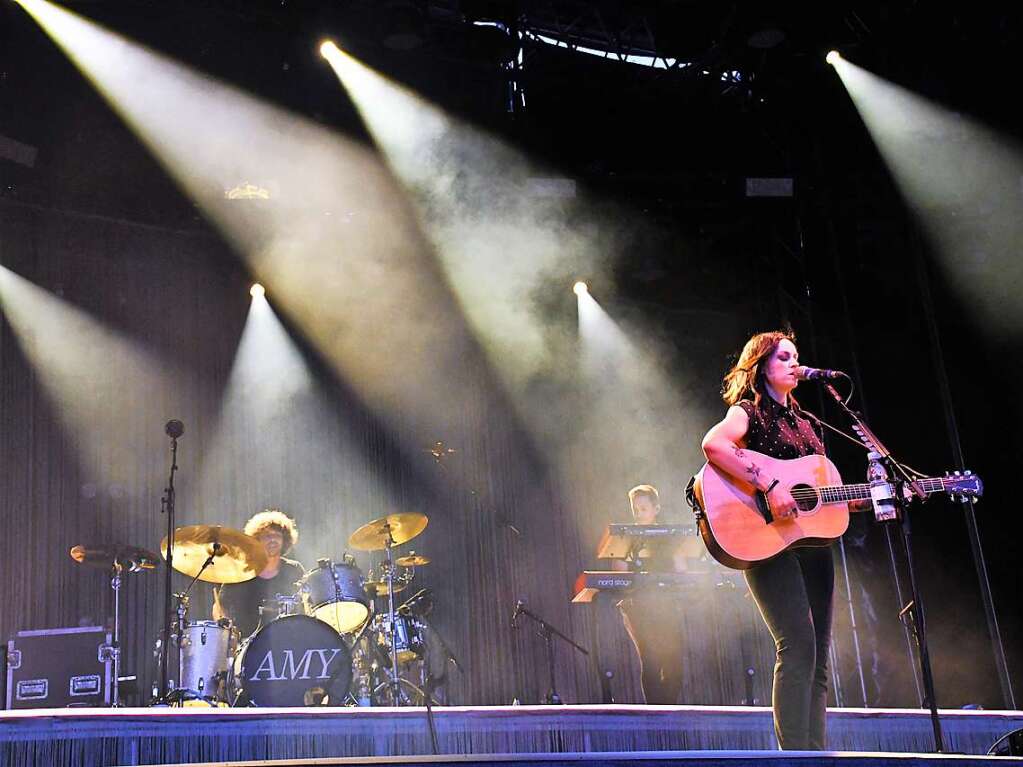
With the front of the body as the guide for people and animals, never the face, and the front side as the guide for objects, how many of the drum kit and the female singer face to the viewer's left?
0

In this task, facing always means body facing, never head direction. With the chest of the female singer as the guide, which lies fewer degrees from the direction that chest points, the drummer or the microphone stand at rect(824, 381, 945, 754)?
the microphone stand

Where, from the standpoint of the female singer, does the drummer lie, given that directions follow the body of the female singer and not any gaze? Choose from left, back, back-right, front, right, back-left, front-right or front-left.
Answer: back

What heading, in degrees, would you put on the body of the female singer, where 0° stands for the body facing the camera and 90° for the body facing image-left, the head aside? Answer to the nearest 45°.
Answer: approximately 315°

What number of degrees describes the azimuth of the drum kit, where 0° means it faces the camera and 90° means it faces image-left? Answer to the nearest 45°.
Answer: approximately 0°

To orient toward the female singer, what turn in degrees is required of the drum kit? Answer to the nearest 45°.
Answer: approximately 45° to its left

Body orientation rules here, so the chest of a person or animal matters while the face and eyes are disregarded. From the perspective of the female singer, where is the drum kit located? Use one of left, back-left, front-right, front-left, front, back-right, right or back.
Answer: back
